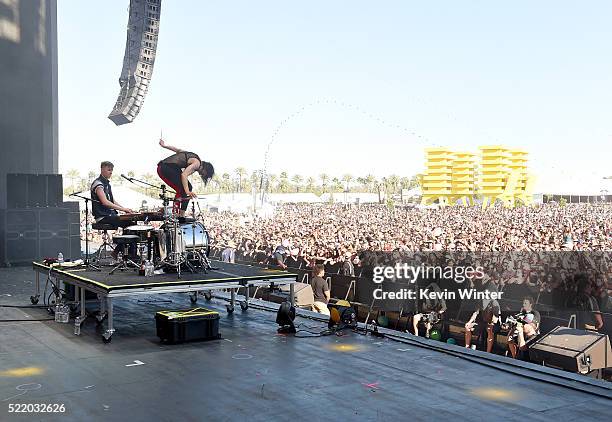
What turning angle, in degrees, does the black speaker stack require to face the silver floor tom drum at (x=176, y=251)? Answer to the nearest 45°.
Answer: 0° — it already faces it

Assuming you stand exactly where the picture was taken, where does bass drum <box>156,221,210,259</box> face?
facing to the right of the viewer

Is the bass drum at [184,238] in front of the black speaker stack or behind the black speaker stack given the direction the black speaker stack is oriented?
in front

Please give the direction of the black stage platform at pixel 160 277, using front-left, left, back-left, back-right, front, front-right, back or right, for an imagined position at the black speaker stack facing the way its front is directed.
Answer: front

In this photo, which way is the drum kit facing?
to the viewer's right

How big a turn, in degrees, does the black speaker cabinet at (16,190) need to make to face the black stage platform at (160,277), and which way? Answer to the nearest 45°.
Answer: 0° — it already faces it

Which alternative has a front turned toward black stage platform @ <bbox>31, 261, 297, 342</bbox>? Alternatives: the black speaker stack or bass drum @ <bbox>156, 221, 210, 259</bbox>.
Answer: the black speaker stack
